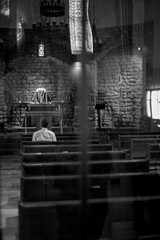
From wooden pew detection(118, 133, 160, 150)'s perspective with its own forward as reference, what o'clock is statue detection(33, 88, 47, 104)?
The statue is roughly at 11 o'clock from the wooden pew.

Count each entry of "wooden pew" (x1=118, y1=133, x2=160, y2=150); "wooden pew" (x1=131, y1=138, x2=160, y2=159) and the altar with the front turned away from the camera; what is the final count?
2

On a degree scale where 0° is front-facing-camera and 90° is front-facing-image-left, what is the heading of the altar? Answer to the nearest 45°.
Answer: approximately 0°

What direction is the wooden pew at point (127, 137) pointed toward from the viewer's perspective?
away from the camera

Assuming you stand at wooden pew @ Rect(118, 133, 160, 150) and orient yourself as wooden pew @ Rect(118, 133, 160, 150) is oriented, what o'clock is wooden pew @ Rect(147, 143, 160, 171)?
wooden pew @ Rect(147, 143, 160, 171) is roughly at 5 o'clock from wooden pew @ Rect(118, 133, 160, 150).

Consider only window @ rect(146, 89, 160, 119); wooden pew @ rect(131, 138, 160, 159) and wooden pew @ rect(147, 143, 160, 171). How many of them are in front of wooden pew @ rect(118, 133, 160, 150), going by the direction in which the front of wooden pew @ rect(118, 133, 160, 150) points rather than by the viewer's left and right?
1

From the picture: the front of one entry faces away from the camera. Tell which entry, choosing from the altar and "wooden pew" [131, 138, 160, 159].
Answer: the wooden pew

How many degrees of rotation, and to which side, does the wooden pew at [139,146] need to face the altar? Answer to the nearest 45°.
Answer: approximately 45° to its left

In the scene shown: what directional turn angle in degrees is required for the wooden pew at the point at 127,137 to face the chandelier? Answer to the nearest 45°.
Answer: approximately 45° to its left

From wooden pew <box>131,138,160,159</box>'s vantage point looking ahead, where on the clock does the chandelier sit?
The chandelier is roughly at 11 o'clock from the wooden pew.

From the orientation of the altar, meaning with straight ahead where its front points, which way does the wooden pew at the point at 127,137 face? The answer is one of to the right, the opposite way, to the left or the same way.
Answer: the opposite way

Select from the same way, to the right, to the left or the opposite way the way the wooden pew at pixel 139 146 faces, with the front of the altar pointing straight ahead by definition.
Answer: the opposite way

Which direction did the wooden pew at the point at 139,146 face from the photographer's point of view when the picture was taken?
facing away from the viewer
